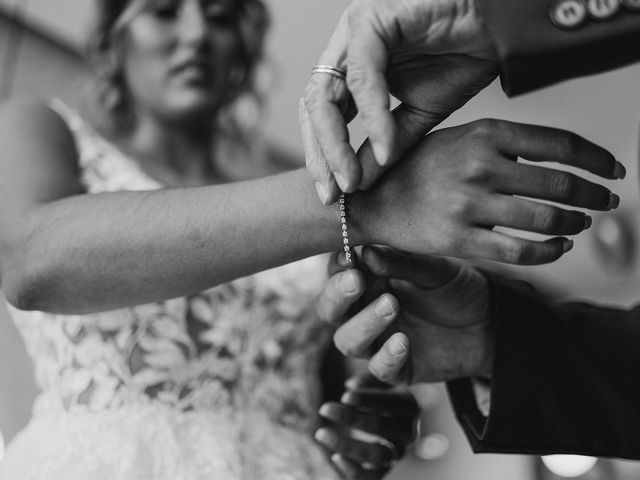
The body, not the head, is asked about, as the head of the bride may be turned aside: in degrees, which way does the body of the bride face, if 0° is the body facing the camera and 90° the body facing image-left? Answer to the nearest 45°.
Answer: approximately 315°

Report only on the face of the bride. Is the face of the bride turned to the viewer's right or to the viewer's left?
to the viewer's right
